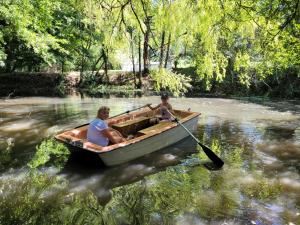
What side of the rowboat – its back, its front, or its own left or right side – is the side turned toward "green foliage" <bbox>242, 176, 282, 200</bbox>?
right

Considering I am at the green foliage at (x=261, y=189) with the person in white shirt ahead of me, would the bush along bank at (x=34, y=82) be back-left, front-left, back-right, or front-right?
front-right

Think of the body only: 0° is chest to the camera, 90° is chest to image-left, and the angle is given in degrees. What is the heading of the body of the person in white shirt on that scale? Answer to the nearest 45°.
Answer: approximately 270°

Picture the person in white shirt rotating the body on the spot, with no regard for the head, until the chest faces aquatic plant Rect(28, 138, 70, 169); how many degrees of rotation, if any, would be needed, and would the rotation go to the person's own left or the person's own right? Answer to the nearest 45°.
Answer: approximately 135° to the person's own left

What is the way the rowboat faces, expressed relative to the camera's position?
facing away from the viewer and to the right of the viewer

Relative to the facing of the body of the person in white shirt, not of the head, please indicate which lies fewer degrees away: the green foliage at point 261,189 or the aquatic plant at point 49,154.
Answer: the green foliage

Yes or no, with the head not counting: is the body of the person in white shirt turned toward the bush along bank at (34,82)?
no

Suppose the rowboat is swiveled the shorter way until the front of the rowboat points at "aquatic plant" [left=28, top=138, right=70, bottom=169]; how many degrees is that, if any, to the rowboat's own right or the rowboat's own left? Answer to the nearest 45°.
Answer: approximately 135° to the rowboat's own left
